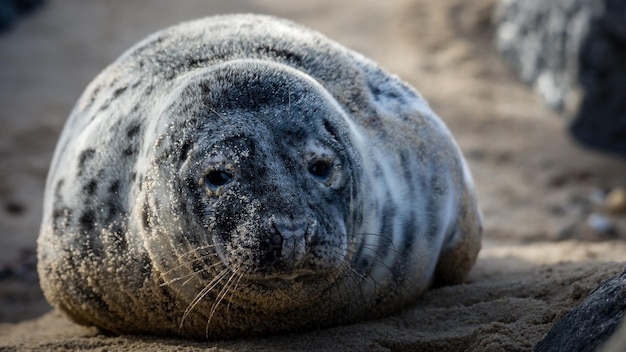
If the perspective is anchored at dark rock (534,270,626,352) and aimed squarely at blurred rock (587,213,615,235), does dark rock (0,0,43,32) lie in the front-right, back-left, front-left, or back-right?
front-left

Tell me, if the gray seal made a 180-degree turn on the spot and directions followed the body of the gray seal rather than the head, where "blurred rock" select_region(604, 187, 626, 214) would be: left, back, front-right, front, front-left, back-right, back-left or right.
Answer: front-right

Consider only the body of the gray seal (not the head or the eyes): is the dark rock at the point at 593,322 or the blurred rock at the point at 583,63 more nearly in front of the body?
the dark rock

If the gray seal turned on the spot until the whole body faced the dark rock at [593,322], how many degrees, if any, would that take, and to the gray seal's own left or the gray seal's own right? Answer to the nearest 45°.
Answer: approximately 45° to the gray seal's own left

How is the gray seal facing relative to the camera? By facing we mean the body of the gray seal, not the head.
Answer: toward the camera

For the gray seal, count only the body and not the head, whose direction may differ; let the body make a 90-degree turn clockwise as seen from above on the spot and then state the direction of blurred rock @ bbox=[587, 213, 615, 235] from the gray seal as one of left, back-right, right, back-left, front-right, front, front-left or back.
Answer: back-right
